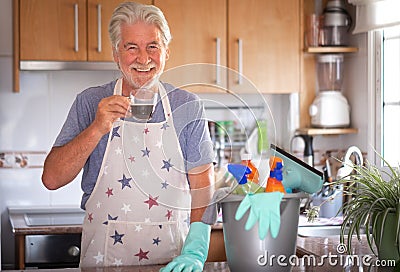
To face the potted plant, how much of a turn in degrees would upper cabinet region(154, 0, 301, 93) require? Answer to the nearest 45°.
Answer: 0° — it already faces it

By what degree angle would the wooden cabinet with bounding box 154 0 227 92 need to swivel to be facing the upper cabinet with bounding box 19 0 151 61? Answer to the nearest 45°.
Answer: approximately 90° to its right

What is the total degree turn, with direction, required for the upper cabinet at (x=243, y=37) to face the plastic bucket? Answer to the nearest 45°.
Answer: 0° — it already faces it

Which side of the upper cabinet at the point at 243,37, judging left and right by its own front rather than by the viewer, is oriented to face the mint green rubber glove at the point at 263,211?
front

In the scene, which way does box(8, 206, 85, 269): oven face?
toward the camera

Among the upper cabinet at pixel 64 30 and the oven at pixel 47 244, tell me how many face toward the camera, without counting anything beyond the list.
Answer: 2

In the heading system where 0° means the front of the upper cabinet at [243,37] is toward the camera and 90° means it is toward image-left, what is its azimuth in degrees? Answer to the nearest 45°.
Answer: approximately 0°

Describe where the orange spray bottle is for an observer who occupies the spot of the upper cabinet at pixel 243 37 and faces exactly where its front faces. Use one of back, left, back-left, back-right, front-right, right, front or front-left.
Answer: front

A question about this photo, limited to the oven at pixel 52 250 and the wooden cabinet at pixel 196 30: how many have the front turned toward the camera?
2

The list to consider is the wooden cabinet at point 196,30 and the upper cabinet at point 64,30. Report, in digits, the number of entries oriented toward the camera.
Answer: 2

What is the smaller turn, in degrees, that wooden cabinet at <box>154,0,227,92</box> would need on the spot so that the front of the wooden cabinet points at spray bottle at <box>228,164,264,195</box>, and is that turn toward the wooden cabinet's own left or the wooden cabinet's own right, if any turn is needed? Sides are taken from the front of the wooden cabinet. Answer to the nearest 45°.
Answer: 0° — it already faces it

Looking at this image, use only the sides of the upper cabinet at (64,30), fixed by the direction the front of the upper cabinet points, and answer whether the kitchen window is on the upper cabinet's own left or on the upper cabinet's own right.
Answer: on the upper cabinet's own left
